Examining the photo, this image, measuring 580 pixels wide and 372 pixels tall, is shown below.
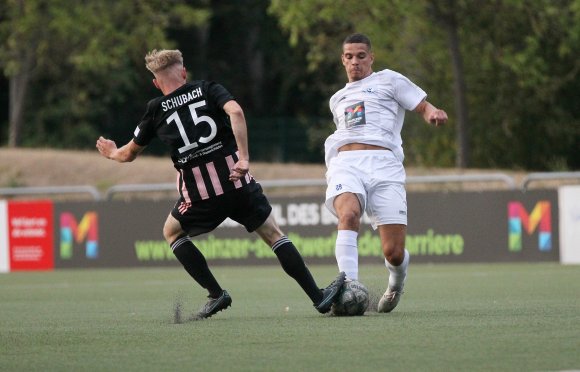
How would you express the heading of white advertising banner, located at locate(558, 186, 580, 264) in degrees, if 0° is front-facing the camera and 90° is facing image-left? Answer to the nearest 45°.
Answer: approximately 0°

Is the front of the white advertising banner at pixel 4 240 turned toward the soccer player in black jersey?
yes

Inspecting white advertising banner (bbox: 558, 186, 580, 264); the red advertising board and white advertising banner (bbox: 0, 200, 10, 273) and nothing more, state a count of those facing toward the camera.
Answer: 3

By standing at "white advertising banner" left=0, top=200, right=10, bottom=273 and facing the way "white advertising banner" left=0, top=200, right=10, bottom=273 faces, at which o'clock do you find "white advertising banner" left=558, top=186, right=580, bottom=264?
"white advertising banner" left=558, top=186, right=580, bottom=264 is roughly at 10 o'clock from "white advertising banner" left=0, top=200, right=10, bottom=273.

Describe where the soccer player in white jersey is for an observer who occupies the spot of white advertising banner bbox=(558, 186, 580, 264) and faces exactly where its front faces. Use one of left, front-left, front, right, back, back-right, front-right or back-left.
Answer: front

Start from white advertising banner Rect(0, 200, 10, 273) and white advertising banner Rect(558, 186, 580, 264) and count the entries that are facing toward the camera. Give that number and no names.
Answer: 2

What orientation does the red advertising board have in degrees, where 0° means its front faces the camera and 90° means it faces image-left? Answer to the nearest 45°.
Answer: approximately 0°

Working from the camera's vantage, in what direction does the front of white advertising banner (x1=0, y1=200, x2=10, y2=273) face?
facing the viewer

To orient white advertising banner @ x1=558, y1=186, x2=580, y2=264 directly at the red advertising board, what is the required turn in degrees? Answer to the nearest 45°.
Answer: approximately 90° to its right

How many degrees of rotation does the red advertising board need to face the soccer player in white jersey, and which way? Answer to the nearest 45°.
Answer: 0° — it already faces them

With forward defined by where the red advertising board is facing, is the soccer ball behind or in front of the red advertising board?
in front

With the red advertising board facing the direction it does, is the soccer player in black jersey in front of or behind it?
in front
